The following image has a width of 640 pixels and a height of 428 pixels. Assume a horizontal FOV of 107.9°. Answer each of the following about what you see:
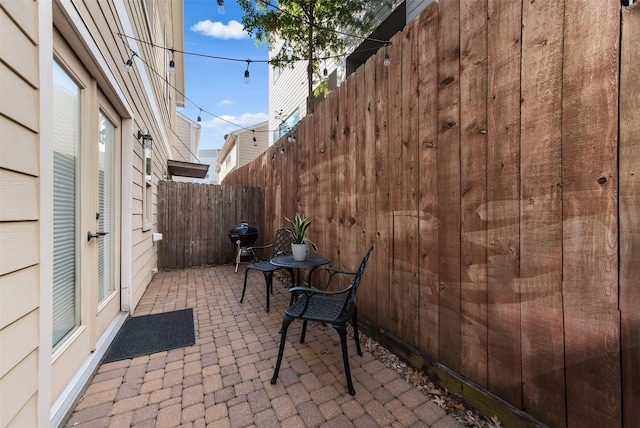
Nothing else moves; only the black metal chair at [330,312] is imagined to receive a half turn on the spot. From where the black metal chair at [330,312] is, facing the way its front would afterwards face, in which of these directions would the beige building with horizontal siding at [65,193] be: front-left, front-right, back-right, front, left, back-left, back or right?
back

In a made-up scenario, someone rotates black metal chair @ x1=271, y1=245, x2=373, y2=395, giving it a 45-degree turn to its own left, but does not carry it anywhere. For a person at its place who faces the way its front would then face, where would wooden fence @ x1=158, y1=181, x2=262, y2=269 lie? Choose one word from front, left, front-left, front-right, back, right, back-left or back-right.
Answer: right

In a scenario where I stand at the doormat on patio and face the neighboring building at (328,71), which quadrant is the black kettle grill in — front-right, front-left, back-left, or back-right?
front-left

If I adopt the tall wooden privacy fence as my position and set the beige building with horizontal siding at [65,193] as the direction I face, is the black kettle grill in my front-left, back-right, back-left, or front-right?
front-right

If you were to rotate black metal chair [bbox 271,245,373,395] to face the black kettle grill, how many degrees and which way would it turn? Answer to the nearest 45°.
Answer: approximately 45° to its right

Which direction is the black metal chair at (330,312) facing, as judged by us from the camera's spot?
facing to the left of the viewer

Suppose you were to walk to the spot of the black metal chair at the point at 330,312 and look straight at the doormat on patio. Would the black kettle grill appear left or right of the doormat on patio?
right
